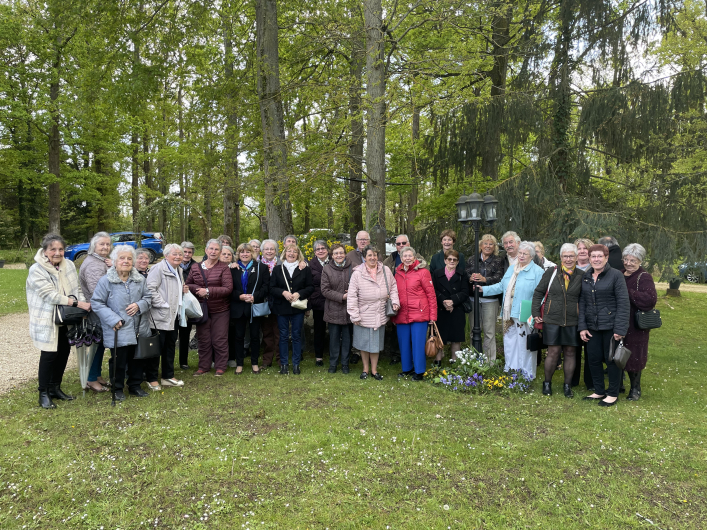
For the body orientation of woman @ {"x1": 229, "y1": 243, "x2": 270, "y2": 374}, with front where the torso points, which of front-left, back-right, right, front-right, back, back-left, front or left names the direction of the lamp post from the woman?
left

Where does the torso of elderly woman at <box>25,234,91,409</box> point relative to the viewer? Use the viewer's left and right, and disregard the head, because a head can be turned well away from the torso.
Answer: facing the viewer and to the right of the viewer

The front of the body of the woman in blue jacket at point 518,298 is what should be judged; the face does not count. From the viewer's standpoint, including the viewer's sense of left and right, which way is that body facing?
facing the viewer and to the left of the viewer

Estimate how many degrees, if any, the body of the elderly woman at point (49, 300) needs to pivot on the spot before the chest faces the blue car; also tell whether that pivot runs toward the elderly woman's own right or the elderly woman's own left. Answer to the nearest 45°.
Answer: approximately 135° to the elderly woman's own left

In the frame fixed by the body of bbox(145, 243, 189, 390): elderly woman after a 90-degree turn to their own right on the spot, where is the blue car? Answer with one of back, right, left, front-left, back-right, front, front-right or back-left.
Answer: back-right

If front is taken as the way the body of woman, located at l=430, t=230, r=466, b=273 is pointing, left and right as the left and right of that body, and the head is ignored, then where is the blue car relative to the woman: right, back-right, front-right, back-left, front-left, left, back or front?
back-right

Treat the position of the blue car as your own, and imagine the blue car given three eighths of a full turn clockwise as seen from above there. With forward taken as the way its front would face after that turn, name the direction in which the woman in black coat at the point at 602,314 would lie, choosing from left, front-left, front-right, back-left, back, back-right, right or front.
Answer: back-right
